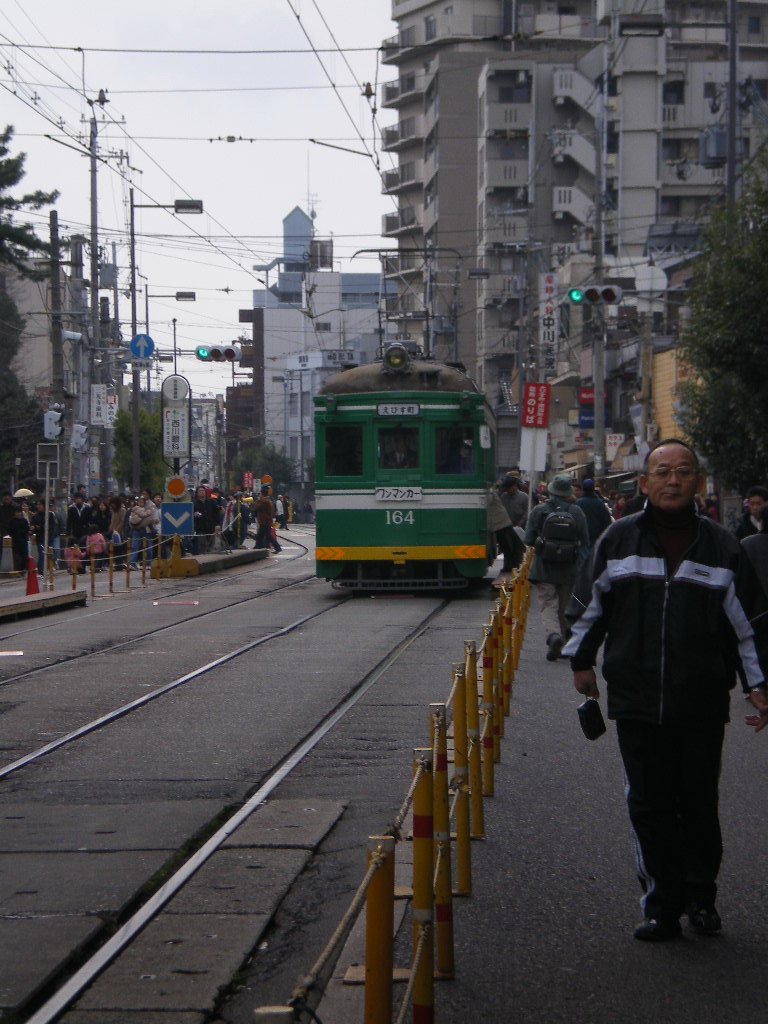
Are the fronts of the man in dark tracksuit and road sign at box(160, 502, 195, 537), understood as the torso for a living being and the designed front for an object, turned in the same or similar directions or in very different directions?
same or similar directions

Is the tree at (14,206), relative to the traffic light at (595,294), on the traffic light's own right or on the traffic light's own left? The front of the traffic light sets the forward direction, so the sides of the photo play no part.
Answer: on the traffic light's own right

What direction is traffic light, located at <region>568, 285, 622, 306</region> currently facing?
toward the camera

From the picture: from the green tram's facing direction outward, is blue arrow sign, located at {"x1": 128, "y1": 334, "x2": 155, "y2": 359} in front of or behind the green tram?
behind

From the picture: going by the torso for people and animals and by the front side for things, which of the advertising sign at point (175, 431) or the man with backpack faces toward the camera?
the advertising sign

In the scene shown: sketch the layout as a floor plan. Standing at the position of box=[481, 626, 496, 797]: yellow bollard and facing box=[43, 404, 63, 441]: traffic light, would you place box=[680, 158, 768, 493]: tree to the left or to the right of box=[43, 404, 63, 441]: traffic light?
right

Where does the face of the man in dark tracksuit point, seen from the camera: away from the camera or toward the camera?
toward the camera

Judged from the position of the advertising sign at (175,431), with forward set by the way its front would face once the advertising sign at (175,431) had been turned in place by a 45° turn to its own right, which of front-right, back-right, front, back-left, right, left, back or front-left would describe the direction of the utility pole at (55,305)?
right

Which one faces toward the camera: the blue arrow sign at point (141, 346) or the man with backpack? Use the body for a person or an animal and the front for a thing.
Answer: the blue arrow sign

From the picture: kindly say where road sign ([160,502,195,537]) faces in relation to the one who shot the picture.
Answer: facing the viewer

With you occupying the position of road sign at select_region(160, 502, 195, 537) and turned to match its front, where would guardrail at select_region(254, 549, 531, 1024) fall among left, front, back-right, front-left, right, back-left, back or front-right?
front

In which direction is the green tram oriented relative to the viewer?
toward the camera

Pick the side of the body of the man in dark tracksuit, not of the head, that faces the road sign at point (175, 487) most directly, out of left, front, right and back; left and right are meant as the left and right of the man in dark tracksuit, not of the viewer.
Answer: back

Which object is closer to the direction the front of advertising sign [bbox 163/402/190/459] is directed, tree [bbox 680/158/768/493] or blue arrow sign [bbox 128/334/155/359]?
the tree

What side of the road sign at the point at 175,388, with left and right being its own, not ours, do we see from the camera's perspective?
front

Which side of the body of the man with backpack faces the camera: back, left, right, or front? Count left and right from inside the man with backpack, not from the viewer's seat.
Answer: back

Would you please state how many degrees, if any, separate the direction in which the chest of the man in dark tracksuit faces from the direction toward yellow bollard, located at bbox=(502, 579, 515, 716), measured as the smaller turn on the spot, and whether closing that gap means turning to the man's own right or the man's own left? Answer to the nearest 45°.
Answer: approximately 180°

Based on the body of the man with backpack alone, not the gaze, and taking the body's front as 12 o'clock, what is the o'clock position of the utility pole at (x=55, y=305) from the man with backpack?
The utility pole is roughly at 11 o'clock from the man with backpack.

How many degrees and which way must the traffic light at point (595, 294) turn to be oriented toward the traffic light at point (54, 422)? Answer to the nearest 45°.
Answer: approximately 90° to its right

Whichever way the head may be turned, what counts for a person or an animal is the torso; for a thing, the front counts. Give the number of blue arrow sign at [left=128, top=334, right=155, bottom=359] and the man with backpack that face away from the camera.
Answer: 1

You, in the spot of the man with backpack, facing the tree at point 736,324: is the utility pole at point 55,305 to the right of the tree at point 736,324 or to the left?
left
